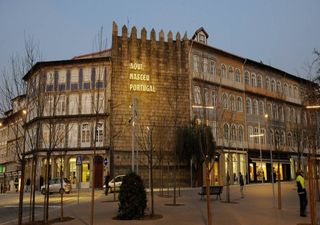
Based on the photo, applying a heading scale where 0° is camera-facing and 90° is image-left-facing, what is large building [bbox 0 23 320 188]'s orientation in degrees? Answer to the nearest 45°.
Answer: approximately 0°

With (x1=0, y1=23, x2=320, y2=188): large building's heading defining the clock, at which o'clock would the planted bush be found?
The planted bush is roughly at 12 o'clock from the large building.
